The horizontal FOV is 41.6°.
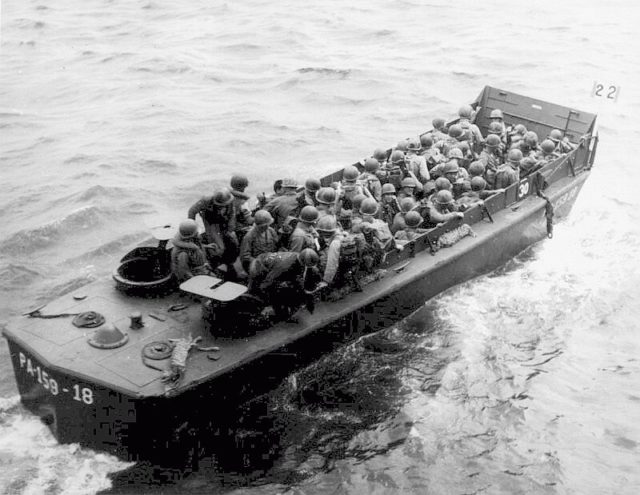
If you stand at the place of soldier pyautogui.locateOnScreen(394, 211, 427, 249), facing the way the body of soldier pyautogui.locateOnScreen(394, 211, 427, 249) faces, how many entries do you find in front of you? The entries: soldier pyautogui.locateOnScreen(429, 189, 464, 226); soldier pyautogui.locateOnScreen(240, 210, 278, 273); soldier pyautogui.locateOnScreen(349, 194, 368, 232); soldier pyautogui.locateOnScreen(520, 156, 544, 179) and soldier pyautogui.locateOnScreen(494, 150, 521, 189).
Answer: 3

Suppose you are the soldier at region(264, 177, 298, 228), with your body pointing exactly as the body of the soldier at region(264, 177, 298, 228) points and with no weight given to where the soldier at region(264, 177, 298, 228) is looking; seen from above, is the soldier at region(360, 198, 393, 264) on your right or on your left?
on your right

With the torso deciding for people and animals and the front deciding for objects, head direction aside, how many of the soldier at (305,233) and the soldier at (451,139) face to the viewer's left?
0

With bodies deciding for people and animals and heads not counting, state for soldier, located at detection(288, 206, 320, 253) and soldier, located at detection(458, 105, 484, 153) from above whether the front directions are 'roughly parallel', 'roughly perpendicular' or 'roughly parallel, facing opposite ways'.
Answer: roughly parallel

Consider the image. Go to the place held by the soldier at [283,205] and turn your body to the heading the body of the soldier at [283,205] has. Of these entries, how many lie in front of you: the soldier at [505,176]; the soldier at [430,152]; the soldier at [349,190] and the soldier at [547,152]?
4

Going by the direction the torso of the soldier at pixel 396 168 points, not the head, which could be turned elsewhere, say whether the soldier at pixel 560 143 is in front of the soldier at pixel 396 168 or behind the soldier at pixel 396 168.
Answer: in front

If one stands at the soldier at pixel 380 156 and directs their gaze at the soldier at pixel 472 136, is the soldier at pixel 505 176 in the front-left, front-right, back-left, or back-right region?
front-right

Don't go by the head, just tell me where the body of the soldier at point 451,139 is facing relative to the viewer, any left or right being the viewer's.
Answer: facing away from the viewer and to the right of the viewer

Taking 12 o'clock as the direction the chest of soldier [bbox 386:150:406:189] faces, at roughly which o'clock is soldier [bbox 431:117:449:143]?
soldier [bbox 431:117:449:143] is roughly at 11 o'clock from soldier [bbox 386:150:406:189].

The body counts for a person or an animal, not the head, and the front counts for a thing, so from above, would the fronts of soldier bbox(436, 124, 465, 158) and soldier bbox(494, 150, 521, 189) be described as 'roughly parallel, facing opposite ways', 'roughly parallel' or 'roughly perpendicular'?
roughly parallel

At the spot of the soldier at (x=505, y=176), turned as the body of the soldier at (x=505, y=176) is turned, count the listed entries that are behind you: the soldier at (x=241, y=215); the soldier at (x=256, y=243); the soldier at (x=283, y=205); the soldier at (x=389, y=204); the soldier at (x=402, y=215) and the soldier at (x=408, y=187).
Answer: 6

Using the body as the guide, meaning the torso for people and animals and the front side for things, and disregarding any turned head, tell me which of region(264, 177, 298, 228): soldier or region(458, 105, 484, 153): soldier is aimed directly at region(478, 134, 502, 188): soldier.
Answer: region(264, 177, 298, 228): soldier

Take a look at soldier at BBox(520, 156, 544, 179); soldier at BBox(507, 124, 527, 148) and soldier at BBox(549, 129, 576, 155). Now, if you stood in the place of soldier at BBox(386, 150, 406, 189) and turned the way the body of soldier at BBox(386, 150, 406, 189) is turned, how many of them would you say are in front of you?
3

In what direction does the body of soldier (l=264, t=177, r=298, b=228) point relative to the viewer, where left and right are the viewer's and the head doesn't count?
facing away from the viewer and to the right of the viewer

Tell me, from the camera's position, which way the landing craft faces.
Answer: facing away from the viewer and to the right of the viewer

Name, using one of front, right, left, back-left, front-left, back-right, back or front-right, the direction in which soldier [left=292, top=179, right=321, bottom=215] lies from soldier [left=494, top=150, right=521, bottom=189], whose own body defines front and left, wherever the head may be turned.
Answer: back

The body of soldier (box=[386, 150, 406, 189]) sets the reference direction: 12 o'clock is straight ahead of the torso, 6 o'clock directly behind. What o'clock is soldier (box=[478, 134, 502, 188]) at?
soldier (box=[478, 134, 502, 188]) is roughly at 12 o'clock from soldier (box=[386, 150, 406, 189]).

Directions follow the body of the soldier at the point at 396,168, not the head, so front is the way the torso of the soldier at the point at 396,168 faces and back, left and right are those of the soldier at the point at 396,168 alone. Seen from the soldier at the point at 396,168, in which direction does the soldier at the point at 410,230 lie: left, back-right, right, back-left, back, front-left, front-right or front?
back-right
